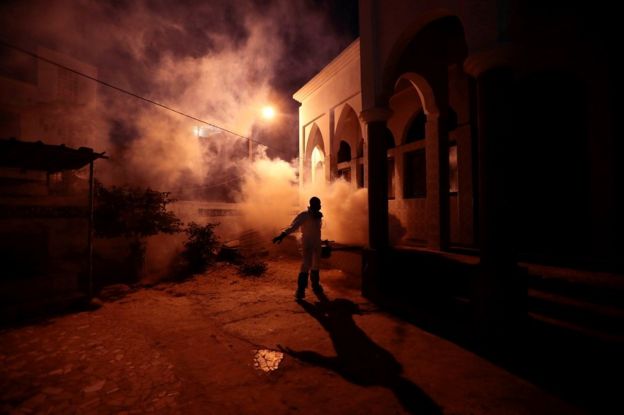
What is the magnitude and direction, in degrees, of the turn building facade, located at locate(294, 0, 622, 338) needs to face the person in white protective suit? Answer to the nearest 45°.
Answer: approximately 45° to its right

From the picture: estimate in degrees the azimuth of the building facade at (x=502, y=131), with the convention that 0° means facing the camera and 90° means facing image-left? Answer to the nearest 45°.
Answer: approximately 45°

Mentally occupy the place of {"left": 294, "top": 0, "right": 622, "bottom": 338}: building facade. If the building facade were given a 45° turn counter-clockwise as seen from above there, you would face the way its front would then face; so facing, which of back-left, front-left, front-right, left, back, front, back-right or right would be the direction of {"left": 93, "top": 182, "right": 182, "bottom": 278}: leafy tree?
right

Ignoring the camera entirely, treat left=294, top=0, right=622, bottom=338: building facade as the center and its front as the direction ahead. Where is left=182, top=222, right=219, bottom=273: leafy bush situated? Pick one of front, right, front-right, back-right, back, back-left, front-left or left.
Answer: front-right
